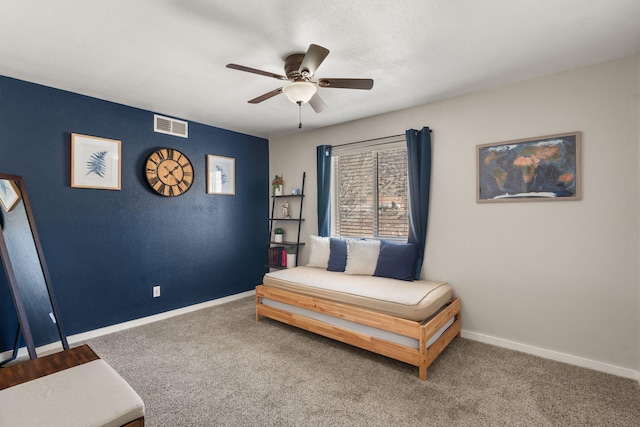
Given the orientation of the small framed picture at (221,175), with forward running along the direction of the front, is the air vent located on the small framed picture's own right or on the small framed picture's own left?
on the small framed picture's own right

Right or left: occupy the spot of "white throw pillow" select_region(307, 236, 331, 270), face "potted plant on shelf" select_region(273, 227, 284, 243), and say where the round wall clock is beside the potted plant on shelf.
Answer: left

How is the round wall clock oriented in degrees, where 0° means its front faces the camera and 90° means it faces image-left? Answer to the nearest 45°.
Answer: approximately 0°

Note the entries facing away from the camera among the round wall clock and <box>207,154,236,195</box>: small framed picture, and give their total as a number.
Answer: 0

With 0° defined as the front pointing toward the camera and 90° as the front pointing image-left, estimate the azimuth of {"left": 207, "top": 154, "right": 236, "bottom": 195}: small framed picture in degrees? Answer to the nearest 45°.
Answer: approximately 315°

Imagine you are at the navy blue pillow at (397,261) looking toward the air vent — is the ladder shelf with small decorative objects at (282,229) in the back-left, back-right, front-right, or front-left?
front-right

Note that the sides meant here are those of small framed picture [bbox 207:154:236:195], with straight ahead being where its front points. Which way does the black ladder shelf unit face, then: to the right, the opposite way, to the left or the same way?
to the right

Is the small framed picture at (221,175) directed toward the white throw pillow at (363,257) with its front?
yes

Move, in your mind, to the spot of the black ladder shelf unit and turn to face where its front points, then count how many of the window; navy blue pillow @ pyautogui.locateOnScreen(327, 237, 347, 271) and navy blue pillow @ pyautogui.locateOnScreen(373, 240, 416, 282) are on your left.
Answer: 3

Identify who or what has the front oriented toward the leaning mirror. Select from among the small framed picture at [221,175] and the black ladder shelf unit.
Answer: the black ladder shelf unit

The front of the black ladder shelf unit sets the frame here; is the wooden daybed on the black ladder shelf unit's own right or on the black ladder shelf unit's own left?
on the black ladder shelf unit's own left

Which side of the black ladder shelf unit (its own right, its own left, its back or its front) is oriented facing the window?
left

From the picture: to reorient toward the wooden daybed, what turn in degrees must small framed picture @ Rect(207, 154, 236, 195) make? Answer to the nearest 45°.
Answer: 0° — it already faces it

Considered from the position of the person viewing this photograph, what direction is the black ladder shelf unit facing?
facing the viewer and to the left of the viewer

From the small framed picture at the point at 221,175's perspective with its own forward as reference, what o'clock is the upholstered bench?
The upholstered bench is roughly at 2 o'clock from the small framed picture.

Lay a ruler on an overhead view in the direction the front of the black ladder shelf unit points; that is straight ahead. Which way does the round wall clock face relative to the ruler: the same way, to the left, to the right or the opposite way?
to the left
